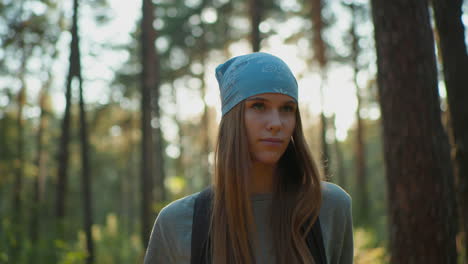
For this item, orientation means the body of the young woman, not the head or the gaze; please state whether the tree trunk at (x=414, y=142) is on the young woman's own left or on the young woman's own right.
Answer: on the young woman's own left

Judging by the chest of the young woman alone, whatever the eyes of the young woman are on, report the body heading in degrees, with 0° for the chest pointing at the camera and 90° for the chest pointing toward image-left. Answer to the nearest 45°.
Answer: approximately 315°

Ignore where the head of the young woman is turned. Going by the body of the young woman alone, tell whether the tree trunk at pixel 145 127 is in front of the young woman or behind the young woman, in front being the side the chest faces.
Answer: behind

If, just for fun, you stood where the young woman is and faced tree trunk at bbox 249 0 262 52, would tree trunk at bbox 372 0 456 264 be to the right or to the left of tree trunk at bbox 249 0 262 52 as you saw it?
right

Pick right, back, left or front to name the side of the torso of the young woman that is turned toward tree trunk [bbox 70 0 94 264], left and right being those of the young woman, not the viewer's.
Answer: back
